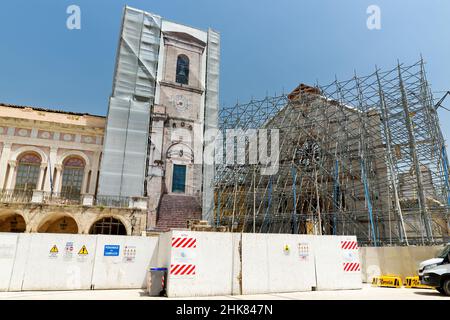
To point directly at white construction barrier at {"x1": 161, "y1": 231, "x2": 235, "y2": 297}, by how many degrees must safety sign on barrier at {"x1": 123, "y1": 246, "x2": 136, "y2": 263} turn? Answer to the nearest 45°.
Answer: approximately 45° to its left

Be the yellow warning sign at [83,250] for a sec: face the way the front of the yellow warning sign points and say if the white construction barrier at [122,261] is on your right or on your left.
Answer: on your left

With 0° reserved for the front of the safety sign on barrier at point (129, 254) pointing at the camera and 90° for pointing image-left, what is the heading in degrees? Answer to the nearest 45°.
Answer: approximately 0°

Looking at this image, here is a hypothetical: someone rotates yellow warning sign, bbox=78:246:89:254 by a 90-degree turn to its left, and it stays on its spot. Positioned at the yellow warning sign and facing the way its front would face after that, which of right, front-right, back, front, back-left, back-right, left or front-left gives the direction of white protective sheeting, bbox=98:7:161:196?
left

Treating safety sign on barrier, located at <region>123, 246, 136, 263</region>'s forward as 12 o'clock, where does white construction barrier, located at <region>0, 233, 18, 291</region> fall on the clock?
The white construction barrier is roughly at 3 o'clock from the safety sign on barrier.

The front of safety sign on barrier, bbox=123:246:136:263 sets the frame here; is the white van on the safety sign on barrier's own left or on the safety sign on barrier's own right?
on the safety sign on barrier's own left

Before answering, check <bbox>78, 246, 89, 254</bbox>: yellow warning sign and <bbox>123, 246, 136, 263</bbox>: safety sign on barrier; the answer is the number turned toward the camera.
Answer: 2

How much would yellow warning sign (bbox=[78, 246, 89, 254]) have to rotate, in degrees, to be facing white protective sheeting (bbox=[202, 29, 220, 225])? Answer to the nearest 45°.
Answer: approximately 135° to its left

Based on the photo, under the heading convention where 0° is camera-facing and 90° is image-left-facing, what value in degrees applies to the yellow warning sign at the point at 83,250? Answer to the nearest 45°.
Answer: approximately 0°

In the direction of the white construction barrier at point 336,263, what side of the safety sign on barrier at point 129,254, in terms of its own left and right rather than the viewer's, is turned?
left
